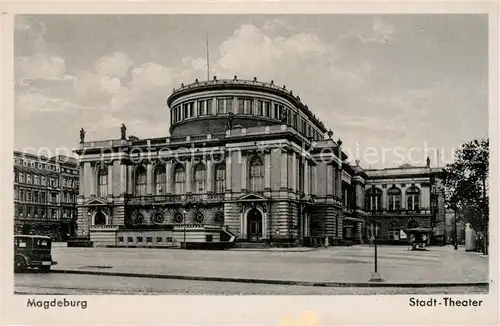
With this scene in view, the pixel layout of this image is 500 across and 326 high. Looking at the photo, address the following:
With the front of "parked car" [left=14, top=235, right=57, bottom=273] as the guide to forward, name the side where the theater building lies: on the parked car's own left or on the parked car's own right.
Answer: on the parked car's own right

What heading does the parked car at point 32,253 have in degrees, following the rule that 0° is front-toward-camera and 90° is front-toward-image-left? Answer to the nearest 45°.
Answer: approximately 135°

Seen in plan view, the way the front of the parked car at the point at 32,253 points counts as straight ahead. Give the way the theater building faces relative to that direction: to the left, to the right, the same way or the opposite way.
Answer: to the left
